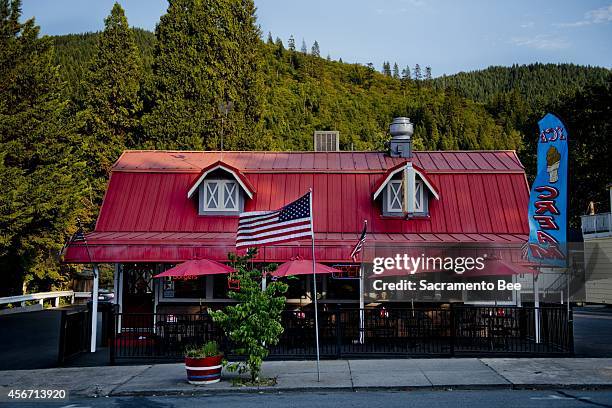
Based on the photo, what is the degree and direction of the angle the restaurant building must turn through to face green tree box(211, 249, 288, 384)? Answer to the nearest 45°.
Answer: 0° — it already faces it

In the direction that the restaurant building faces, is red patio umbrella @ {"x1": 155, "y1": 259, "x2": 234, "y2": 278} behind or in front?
in front

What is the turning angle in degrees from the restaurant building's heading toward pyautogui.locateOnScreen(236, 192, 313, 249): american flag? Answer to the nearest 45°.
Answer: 0° — it already faces it

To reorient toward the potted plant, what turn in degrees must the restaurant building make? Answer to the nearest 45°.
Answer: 0° — it already faces it

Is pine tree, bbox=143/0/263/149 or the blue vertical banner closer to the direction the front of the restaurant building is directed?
the blue vertical banner

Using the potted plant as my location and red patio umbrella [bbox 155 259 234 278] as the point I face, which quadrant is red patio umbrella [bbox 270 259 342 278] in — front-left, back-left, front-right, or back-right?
front-right

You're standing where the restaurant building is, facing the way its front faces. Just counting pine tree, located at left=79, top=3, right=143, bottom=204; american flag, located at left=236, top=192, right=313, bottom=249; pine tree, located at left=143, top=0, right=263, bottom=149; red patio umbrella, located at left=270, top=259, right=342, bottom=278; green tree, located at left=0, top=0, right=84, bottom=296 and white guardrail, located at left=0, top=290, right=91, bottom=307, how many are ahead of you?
2

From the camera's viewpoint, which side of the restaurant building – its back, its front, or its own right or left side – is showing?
front

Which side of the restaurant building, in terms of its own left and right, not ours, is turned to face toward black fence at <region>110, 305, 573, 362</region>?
front

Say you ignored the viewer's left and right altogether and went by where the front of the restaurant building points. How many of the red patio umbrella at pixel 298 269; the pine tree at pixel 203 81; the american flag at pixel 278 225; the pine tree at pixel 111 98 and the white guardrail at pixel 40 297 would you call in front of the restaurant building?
2

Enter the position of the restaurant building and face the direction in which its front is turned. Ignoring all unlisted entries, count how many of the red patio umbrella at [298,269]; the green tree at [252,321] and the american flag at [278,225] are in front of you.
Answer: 3

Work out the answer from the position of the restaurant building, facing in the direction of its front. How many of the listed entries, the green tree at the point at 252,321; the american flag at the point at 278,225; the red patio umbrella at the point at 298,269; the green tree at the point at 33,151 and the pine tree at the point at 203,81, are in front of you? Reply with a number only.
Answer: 3

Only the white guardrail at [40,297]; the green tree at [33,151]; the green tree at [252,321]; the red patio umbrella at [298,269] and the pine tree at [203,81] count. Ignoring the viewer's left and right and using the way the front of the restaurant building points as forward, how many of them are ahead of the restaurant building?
2

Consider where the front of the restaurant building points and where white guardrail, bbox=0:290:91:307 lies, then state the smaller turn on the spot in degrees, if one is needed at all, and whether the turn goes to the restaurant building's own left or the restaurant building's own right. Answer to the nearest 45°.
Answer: approximately 135° to the restaurant building's own right

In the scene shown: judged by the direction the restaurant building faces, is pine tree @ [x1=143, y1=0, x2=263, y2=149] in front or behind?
behind

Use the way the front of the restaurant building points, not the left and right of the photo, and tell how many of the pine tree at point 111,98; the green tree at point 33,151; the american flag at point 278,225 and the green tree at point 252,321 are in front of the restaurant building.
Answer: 2
